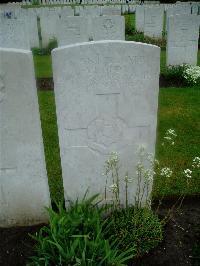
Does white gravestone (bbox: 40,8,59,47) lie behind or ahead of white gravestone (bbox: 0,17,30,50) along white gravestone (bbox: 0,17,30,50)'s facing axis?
behind

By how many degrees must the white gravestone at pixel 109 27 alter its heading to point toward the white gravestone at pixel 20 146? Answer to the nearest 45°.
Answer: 0° — it already faces it

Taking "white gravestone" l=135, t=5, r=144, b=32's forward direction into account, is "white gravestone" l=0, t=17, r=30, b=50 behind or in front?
in front

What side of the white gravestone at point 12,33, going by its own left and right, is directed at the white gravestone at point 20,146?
front

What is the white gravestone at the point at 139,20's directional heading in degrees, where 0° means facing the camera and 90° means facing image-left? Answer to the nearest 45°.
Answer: approximately 0°

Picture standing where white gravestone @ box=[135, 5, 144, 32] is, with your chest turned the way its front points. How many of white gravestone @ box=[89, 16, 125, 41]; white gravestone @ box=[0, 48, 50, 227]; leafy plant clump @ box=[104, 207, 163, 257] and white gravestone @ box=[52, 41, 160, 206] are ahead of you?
4

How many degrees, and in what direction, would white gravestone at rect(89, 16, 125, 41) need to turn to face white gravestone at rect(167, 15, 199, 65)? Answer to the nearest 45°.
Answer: approximately 90° to its left

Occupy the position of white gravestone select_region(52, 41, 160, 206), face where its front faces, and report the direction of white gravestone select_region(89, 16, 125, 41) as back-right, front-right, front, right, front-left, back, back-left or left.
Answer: back

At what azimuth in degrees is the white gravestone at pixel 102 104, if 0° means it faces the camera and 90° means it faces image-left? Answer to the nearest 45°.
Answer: approximately 0°

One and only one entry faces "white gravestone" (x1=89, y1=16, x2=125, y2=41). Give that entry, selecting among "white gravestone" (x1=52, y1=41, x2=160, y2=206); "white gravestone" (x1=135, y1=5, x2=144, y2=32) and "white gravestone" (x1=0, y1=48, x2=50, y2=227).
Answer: "white gravestone" (x1=135, y1=5, x2=144, y2=32)

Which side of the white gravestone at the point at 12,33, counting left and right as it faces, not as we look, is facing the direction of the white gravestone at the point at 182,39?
left

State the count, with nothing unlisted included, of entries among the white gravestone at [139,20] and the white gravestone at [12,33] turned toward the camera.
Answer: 2
